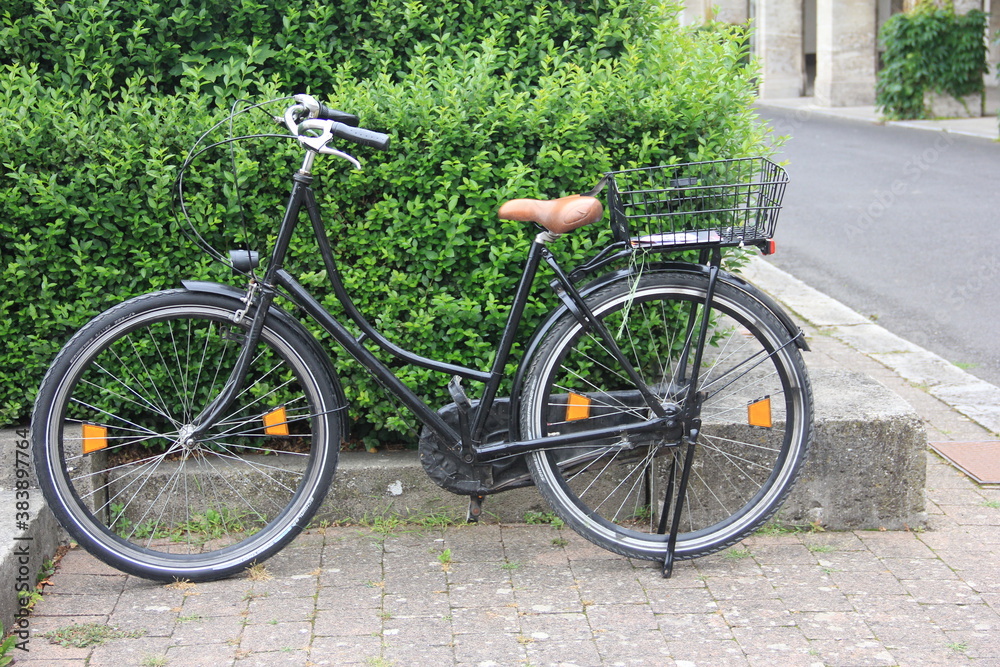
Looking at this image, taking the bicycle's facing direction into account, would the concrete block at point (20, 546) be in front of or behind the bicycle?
in front

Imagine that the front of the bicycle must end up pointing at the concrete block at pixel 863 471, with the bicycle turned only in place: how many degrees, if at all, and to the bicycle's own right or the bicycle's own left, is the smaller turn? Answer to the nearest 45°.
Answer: approximately 180°

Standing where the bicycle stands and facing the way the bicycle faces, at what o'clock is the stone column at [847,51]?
The stone column is roughly at 4 o'clock from the bicycle.

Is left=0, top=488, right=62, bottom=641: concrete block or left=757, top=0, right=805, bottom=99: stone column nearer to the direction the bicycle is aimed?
the concrete block

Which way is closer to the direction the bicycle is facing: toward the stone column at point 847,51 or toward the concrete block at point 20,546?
the concrete block

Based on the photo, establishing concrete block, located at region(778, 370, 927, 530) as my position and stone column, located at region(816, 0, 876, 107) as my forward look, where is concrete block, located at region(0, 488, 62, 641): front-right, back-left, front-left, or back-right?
back-left

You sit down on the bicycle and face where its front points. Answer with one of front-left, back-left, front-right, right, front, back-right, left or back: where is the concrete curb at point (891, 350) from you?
back-right

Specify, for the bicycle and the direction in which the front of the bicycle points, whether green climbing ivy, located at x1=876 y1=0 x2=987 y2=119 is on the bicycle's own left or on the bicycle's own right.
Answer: on the bicycle's own right

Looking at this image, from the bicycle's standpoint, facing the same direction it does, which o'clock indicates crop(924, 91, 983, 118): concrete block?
The concrete block is roughly at 4 o'clock from the bicycle.

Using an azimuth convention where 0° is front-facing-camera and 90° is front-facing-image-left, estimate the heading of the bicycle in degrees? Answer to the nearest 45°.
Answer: approximately 90°
